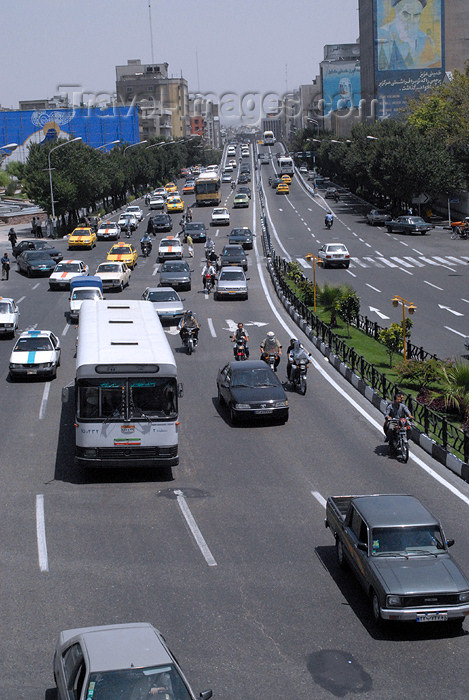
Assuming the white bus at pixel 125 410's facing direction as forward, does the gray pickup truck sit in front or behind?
in front

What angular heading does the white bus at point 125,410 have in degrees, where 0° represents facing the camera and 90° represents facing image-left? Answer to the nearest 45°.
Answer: approximately 0°

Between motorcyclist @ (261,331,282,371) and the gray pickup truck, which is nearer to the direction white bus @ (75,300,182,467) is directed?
the gray pickup truck

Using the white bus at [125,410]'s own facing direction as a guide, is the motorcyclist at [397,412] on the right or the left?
on its left

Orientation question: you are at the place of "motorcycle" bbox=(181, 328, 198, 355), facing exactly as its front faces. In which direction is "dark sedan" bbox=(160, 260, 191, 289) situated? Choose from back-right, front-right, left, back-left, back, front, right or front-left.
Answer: back

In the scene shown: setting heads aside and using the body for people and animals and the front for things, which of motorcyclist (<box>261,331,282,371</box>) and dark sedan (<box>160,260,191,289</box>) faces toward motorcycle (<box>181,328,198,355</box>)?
the dark sedan

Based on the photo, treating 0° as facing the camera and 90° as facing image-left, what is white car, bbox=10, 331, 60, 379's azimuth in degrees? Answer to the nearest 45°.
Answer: approximately 0°

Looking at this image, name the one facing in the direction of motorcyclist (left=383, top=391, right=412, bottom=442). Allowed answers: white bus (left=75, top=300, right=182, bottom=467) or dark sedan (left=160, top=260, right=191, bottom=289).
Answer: the dark sedan

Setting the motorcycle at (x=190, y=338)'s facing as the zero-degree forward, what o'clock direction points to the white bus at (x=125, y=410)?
The white bus is roughly at 12 o'clock from the motorcycle.
